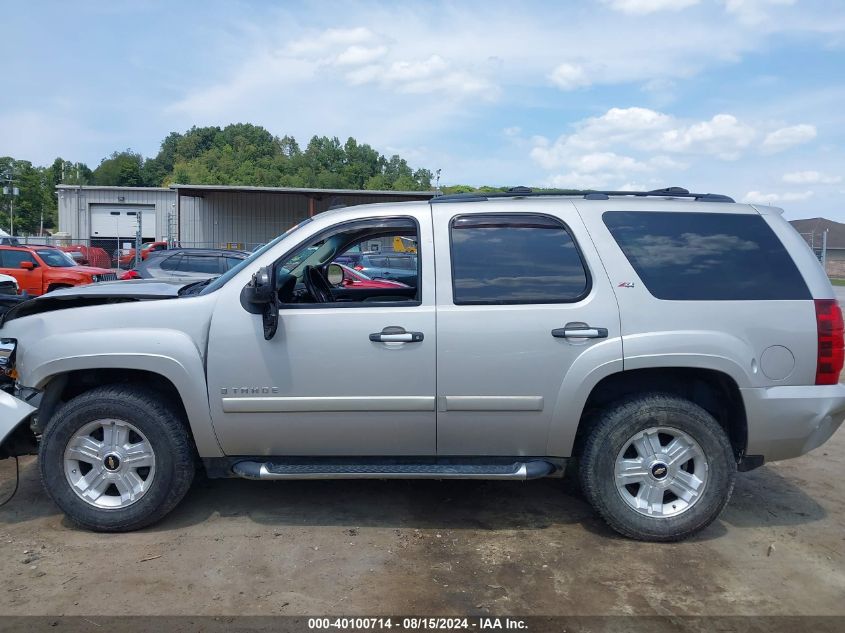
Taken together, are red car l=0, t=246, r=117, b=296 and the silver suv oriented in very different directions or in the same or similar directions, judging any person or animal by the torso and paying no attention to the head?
very different directions

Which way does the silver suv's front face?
to the viewer's left

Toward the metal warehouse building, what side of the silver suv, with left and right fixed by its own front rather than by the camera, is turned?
right

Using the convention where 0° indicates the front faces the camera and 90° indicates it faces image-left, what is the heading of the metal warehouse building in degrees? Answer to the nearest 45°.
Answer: approximately 0°

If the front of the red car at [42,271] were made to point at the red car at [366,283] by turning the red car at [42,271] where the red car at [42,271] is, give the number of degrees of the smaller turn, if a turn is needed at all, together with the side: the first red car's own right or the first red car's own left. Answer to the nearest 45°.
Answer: approximately 45° to the first red car's own right

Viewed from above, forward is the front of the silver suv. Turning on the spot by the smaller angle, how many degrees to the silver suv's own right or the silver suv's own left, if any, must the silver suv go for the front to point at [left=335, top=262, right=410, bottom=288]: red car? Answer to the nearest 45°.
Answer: approximately 90° to the silver suv's own right

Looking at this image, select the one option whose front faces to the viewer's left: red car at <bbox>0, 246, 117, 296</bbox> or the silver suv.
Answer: the silver suv

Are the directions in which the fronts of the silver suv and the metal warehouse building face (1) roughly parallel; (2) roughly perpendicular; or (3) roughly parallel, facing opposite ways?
roughly perpendicular

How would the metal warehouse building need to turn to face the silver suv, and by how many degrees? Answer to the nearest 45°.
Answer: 0° — it already faces it

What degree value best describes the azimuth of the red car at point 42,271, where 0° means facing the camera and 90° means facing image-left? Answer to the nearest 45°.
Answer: approximately 315°
